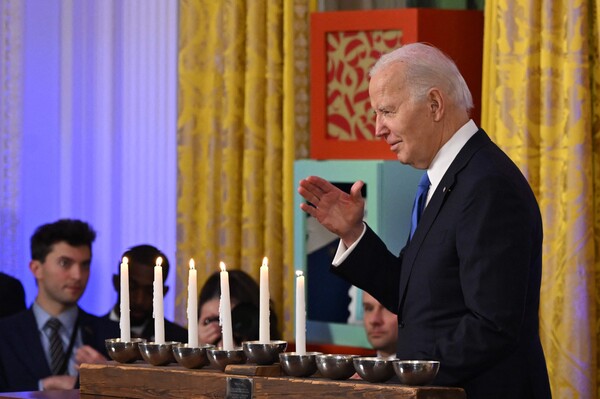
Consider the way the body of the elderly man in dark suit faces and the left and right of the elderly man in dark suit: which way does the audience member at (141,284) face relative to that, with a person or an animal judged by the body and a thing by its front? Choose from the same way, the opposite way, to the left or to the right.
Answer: to the left

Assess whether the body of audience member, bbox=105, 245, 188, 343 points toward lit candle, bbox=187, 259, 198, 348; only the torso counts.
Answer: yes

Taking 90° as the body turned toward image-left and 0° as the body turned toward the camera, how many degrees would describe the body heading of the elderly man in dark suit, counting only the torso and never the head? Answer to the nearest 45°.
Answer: approximately 90°

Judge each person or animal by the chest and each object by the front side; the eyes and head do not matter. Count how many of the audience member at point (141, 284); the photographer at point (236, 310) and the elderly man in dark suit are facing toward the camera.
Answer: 2

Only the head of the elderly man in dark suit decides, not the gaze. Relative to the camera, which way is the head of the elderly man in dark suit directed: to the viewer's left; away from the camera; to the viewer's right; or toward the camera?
to the viewer's left

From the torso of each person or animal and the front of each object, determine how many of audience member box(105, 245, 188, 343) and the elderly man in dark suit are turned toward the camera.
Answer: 1

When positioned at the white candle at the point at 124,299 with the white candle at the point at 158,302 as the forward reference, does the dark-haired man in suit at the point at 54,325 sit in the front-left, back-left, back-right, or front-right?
back-left

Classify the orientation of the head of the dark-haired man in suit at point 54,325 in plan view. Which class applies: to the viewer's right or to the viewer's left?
to the viewer's right

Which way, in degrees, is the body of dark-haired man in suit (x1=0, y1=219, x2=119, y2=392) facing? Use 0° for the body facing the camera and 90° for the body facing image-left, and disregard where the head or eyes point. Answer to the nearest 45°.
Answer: approximately 315°
